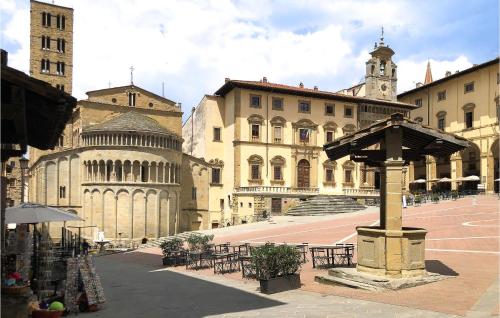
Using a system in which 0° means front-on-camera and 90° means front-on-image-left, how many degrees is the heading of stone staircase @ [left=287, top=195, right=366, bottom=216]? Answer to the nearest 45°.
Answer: approximately 0°

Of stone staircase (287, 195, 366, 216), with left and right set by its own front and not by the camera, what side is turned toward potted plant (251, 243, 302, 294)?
front

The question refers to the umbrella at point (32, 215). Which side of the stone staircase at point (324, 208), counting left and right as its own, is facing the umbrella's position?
front
